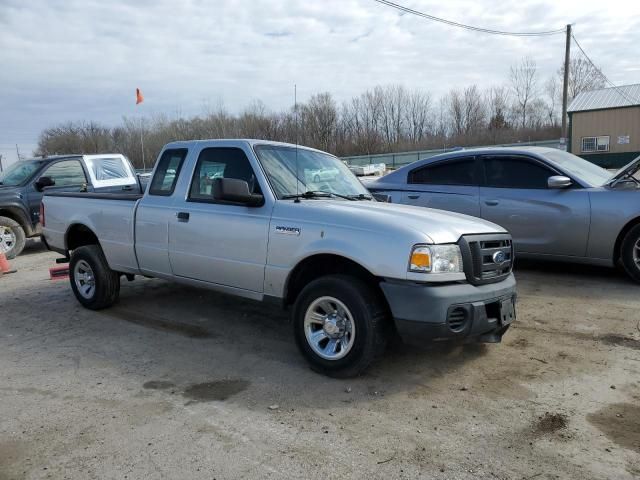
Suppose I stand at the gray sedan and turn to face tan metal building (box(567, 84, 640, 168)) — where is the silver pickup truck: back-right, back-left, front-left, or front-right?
back-left

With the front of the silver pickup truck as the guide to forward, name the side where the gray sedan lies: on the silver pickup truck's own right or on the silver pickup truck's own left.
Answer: on the silver pickup truck's own left

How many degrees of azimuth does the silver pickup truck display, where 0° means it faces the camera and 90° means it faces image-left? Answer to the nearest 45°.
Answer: approximately 315°

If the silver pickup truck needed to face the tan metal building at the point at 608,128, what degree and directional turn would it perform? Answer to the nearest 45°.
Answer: approximately 90° to its left
